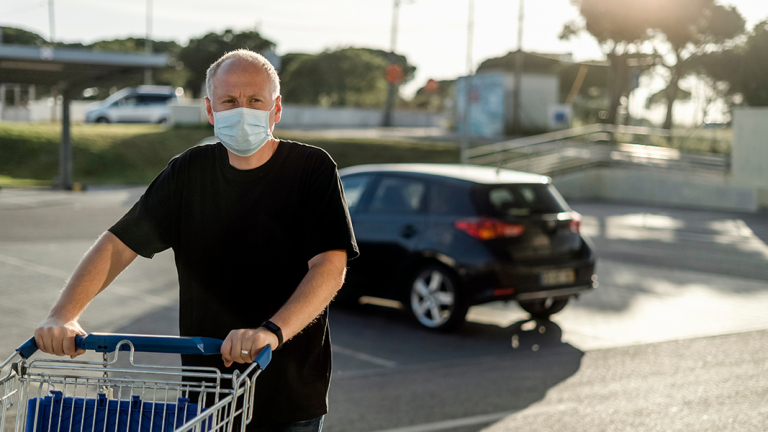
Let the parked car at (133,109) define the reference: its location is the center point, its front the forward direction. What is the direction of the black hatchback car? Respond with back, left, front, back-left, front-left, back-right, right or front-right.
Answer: left

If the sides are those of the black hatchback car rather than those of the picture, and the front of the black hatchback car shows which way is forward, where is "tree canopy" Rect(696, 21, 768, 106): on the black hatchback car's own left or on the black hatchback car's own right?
on the black hatchback car's own right

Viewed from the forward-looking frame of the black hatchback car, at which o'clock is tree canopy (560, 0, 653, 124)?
The tree canopy is roughly at 2 o'clock from the black hatchback car.

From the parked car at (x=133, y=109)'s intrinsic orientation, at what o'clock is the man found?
The man is roughly at 9 o'clock from the parked car.

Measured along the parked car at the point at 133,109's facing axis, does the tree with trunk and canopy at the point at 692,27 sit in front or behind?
behind

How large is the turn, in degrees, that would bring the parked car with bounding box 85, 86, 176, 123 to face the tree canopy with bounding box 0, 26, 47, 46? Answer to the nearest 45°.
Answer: approximately 45° to its right

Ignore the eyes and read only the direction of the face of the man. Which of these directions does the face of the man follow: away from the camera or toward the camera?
toward the camera

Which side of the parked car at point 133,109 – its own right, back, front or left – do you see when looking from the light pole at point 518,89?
back

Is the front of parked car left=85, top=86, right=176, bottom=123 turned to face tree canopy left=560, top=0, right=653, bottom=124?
no

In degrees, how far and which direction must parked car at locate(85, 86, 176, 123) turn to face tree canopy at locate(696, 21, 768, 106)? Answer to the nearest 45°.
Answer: approximately 135° to its left

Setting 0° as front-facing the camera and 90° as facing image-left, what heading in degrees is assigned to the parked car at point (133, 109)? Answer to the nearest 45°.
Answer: approximately 90°

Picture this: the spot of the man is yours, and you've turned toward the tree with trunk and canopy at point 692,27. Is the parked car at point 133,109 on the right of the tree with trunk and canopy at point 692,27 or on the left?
left

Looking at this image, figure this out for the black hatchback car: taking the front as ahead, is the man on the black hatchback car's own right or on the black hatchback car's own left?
on the black hatchback car's own left

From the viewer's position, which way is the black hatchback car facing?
facing away from the viewer and to the left of the viewer

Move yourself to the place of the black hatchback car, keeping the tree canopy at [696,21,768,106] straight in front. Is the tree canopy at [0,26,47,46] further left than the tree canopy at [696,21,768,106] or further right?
left

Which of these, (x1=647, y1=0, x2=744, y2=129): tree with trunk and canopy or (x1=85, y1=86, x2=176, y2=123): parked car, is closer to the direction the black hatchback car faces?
the parked car

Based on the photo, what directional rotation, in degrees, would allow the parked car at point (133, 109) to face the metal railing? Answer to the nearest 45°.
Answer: approximately 135° to its left

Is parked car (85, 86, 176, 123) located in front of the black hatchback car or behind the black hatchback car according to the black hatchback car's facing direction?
in front

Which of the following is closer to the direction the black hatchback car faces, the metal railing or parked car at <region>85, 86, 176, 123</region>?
the parked car
